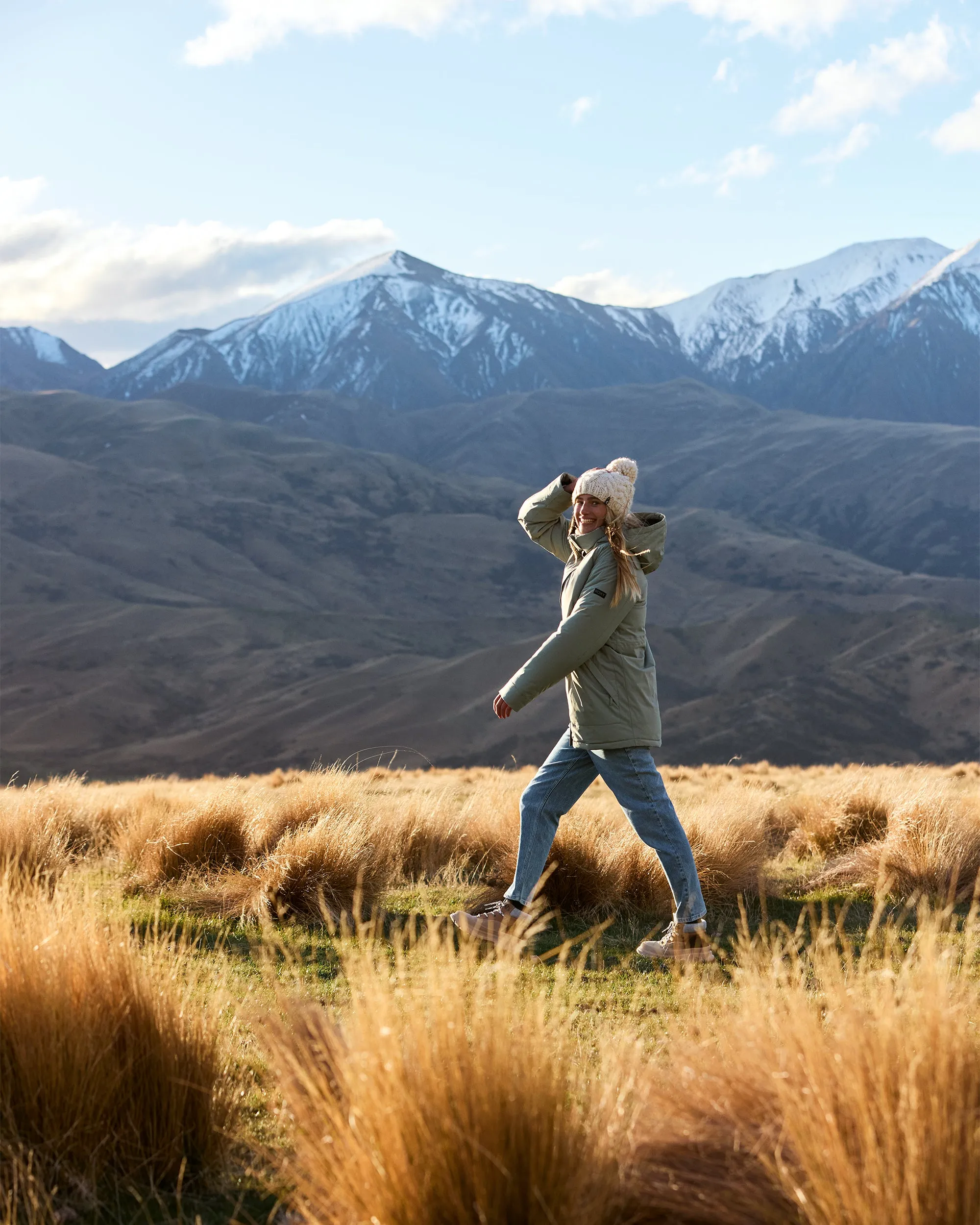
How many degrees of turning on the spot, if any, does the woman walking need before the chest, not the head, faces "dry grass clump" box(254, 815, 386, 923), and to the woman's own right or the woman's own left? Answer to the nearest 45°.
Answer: approximately 45° to the woman's own right

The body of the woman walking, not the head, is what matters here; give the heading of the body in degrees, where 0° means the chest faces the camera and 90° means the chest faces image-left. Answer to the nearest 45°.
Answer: approximately 90°

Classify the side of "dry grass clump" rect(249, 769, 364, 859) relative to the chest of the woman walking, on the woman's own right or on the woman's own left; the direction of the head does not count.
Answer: on the woman's own right

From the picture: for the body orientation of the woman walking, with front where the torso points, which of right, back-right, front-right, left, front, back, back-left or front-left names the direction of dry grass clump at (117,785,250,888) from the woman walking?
front-right
